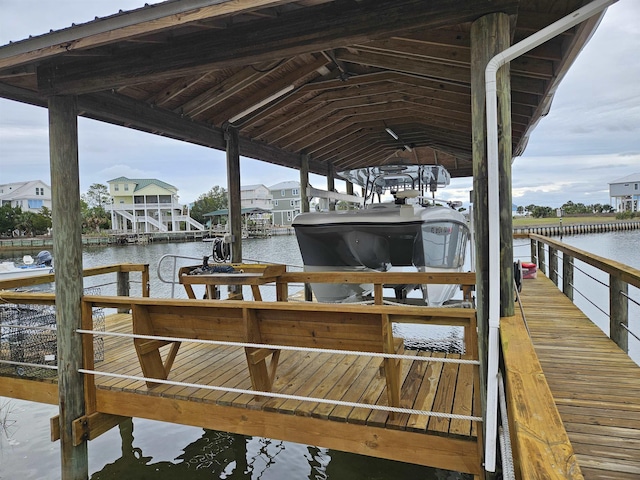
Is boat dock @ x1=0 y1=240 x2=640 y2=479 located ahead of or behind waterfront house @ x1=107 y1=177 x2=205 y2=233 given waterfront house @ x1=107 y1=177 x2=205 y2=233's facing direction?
ahead

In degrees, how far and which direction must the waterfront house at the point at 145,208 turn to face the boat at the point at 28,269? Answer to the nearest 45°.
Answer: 0° — it already faces it

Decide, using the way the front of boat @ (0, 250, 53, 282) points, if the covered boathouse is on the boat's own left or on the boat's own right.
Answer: on the boat's own left

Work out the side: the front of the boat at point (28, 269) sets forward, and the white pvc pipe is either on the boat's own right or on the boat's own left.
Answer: on the boat's own left

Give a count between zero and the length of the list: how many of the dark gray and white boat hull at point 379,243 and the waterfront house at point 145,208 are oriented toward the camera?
2

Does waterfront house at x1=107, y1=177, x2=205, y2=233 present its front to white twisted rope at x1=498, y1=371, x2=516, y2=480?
yes

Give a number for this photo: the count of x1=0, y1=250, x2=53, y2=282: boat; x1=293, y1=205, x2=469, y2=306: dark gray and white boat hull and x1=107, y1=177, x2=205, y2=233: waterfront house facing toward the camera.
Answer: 2

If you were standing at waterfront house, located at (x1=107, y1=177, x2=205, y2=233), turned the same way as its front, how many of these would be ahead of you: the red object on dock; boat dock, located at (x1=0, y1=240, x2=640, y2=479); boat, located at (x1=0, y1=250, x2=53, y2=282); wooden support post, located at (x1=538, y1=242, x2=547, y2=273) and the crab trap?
5

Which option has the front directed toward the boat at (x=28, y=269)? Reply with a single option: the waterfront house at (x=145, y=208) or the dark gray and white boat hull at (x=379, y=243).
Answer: the waterfront house

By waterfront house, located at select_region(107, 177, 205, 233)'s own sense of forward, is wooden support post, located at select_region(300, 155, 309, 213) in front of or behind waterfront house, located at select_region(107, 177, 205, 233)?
in front

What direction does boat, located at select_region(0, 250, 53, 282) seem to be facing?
to the viewer's left

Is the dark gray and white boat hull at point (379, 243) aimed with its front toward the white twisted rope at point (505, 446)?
yes

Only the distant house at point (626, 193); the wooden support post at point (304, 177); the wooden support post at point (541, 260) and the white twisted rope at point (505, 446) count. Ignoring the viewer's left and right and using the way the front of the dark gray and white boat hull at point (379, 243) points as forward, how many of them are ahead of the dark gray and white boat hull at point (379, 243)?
1

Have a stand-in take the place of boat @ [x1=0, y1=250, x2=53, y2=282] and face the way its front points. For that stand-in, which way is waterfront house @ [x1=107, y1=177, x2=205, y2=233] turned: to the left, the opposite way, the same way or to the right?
to the left
